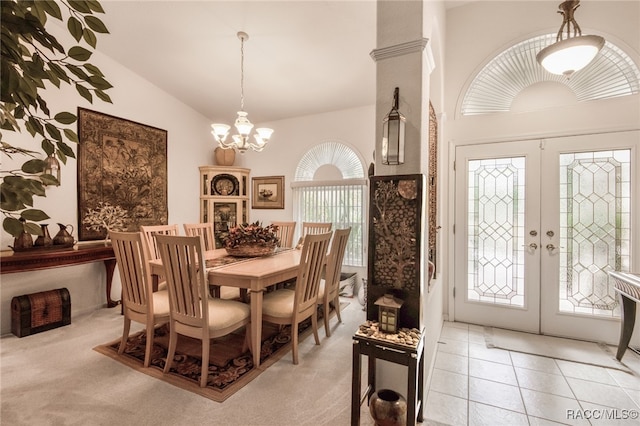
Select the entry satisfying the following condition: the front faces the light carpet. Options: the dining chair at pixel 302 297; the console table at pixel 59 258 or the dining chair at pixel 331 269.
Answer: the console table

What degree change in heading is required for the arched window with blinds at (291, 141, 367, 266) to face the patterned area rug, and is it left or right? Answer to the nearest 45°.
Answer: approximately 45° to its right

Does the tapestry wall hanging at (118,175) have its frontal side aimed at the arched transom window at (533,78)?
yes

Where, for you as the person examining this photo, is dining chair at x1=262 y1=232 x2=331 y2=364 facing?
facing away from the viewer and to the left of the viewer

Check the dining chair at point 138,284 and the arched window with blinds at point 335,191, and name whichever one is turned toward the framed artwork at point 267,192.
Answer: the dining chair

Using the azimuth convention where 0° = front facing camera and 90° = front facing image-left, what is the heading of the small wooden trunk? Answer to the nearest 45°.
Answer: approximately 315°

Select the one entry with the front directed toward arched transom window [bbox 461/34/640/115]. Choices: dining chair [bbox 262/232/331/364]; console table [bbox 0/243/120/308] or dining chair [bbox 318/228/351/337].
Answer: the console table

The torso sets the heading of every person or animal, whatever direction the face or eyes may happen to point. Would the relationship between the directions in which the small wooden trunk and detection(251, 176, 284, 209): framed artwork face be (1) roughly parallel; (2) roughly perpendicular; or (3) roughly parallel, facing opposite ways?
roughly perpendicular

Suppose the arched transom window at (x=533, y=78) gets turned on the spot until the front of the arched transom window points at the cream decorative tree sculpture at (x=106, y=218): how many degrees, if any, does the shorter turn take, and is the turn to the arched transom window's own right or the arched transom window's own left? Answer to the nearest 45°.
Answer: approximately 45° to the arched transom window's own right

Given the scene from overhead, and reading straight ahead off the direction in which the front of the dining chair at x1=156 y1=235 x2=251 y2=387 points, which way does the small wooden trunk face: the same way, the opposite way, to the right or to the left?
to the right

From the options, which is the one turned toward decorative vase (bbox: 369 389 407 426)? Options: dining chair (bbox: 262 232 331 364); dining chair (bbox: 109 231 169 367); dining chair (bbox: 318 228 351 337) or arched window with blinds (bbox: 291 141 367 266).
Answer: the arched window with blinds

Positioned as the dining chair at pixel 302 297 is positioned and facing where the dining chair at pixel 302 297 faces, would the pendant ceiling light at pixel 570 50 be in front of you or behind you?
behind

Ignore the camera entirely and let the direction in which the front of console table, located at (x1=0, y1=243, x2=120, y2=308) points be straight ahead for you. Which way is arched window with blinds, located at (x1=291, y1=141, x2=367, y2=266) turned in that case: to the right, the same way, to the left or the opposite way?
to the right

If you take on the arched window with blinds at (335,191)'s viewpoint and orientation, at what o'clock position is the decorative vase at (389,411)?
The decorative vase is roughly at 12 o'clock from the arched window with blinds.

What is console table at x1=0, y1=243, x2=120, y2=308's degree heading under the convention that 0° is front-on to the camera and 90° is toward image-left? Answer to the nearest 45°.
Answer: approximately 315°

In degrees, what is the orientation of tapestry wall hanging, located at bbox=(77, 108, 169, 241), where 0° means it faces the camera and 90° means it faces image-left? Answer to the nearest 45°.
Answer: approximately 315°
